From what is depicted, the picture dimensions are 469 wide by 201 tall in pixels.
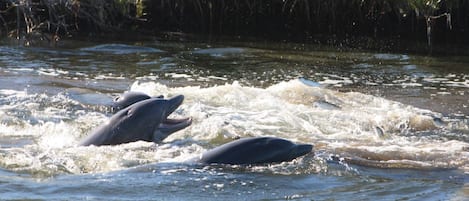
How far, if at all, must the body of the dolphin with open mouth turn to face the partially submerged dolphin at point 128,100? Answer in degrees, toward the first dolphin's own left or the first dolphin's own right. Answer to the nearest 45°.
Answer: approximately 90° to the first dolphin's own left

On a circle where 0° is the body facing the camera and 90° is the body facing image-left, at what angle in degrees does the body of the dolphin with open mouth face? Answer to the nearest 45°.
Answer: approximately 270°
